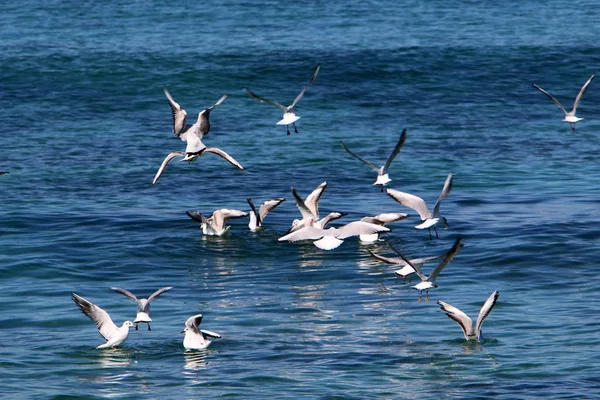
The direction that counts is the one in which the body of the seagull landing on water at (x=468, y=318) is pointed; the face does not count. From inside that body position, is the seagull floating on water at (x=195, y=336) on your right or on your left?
on your left

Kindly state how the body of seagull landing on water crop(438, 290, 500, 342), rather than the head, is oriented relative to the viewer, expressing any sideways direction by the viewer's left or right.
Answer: facing away from the viewer

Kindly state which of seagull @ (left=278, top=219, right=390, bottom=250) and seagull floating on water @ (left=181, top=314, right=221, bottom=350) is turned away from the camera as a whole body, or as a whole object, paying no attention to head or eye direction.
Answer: the seagull

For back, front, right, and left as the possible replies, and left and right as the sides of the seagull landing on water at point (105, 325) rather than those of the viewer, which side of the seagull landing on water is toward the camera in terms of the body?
right

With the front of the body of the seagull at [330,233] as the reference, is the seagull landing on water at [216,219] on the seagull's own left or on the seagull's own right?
on the seagull's own left

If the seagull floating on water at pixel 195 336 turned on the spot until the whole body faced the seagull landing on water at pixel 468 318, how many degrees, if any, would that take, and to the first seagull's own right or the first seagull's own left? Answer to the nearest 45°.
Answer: approximately 180°

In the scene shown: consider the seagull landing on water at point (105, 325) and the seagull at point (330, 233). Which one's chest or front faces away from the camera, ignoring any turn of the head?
the seagull

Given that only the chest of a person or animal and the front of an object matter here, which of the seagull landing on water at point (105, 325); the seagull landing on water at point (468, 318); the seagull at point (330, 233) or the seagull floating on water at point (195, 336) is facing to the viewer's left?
the seagull floating on water

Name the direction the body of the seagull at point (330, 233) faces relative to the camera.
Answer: away from the camera
